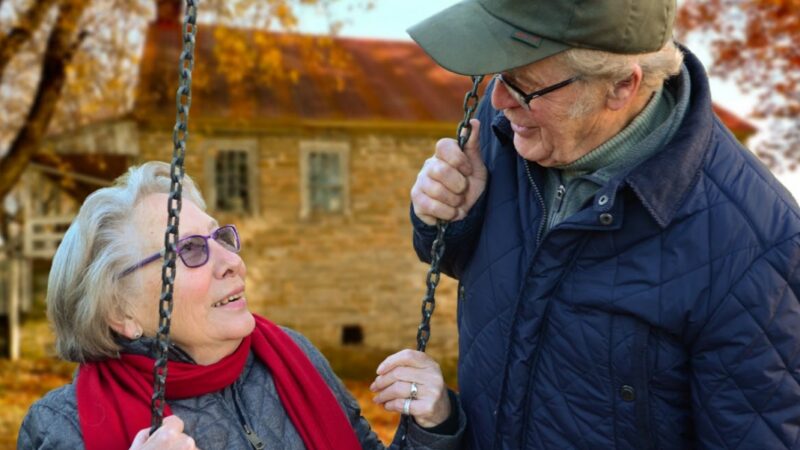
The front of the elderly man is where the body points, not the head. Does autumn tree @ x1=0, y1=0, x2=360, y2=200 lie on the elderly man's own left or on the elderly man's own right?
on the elderly man's own right

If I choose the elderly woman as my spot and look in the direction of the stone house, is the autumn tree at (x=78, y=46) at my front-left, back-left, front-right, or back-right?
front-left

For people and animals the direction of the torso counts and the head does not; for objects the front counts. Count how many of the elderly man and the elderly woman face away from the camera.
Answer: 0

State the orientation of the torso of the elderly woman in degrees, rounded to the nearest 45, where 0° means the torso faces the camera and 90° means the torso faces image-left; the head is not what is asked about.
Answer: approximately 315°

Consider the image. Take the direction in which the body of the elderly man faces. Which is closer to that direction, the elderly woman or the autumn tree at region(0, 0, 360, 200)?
the elderly woman

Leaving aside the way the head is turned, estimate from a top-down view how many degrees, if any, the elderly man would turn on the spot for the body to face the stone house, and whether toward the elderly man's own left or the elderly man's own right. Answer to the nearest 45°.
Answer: approximately 90° to the elderly man's own right

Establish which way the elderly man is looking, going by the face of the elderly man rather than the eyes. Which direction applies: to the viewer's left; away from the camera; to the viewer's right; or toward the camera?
to the viewer's left

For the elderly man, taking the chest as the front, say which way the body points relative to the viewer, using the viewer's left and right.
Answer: facing the viewer and to the left of the viewer

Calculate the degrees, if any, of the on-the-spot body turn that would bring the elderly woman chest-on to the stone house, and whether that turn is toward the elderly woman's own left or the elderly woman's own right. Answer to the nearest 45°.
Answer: approximately 135° to the elderly woman's own left

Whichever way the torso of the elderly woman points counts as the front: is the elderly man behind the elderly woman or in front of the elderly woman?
in front
